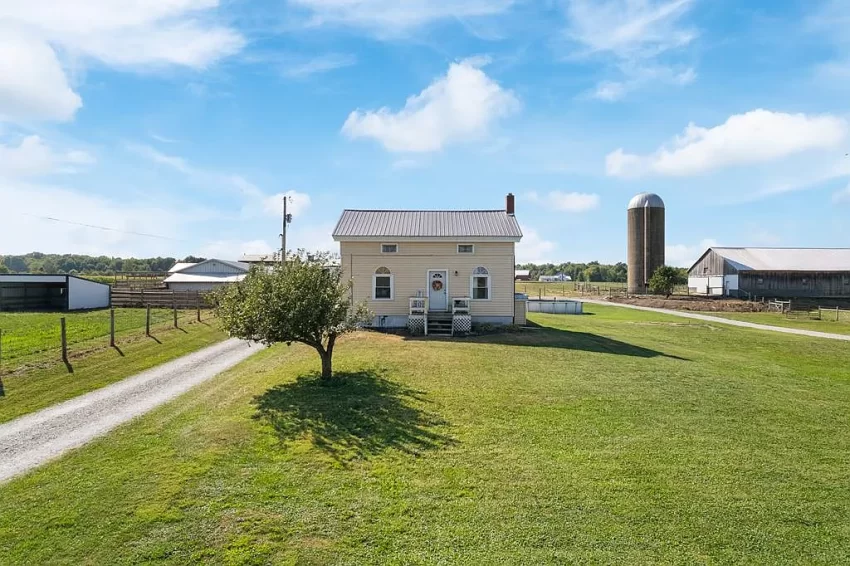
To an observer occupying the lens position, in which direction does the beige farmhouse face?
facing the viewer

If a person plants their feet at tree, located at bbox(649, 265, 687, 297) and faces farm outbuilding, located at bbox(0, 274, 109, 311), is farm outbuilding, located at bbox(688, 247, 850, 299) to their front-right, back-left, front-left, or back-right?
back-left

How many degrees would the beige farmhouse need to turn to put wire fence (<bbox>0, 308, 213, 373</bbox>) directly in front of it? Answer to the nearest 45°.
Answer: approximately 90° to its right

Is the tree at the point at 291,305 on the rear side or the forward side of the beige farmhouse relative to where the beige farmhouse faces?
on the forward side

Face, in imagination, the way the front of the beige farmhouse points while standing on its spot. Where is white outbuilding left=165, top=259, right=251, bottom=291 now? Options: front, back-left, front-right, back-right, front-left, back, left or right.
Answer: back-right

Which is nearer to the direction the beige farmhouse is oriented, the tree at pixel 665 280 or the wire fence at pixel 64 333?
the wire fence

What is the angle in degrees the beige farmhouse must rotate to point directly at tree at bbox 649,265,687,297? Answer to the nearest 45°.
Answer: approximately 135° to its left

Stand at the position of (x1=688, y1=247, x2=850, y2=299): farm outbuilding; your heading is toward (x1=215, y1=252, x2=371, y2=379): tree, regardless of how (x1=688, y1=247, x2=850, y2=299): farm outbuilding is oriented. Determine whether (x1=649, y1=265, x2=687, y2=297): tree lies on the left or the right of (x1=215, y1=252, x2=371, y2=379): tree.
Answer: right

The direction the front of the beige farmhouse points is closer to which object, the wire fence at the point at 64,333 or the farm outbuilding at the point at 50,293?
the wire fence

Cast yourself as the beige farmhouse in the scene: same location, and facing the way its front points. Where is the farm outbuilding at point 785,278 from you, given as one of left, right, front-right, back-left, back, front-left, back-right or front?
back-left

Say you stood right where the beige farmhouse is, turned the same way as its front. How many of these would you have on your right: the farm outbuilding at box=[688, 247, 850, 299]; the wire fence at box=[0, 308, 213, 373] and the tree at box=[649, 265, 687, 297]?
1
